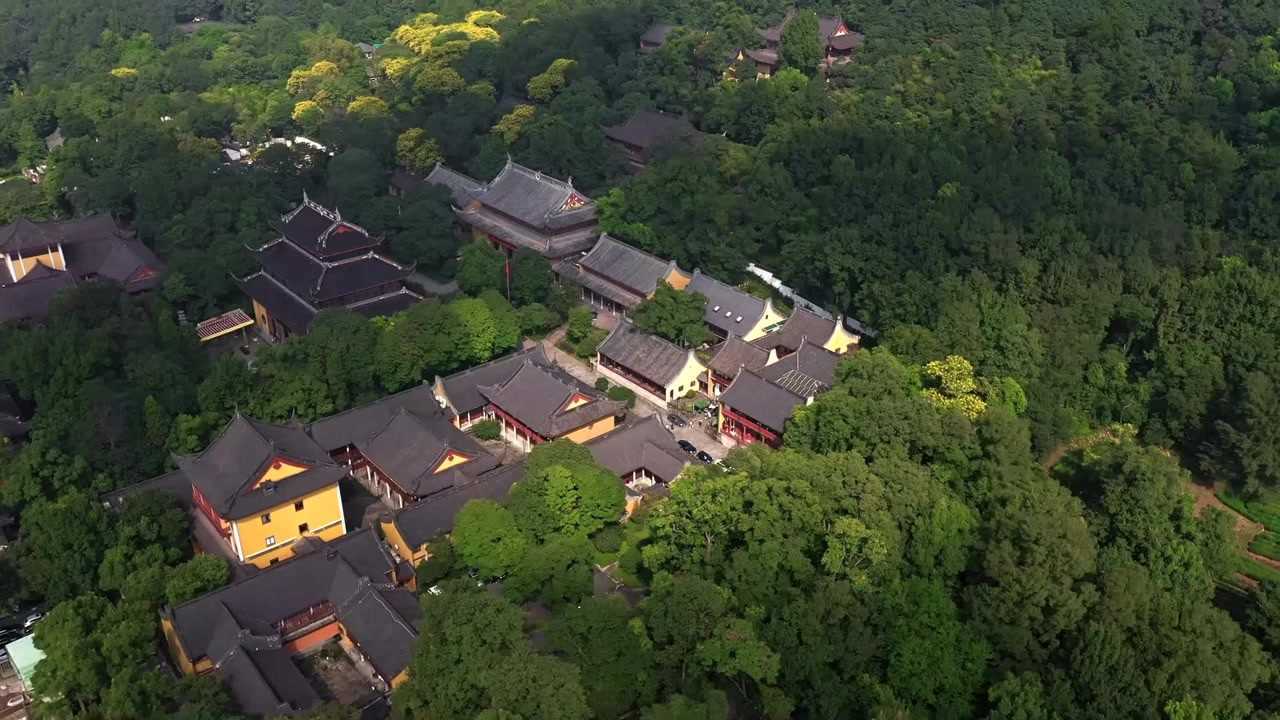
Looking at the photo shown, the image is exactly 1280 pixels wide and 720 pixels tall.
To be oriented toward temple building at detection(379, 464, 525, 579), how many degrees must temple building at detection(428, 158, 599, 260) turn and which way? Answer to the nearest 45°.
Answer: approximately 45° to its left

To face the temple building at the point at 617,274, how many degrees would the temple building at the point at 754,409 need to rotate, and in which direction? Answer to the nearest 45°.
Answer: approximately 90° to its right

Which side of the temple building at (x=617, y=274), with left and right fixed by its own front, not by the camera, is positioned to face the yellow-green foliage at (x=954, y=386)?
left

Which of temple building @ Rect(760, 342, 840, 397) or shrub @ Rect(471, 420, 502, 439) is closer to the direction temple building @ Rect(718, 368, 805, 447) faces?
the shrub

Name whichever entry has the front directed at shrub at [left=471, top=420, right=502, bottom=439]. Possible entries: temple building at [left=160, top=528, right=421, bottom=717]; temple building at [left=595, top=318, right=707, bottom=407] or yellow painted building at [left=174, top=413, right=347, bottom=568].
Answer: temple building at [left=595, top=318, right=707, bottom=407]
